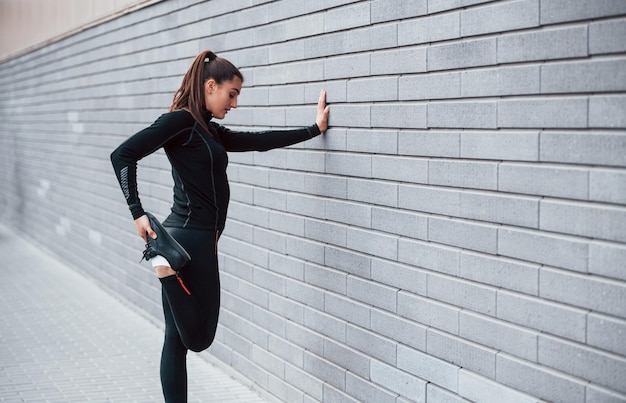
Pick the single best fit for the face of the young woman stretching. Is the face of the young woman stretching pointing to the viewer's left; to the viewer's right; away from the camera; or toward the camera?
to the viewer's right

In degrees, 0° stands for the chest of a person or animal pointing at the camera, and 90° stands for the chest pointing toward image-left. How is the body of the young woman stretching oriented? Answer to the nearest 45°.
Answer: approximately 270°
